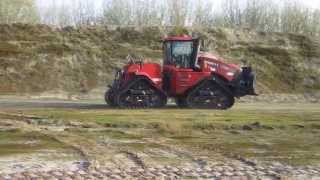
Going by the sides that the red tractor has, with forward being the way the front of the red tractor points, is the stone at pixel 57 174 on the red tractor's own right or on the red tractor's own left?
on the red tractor's own right

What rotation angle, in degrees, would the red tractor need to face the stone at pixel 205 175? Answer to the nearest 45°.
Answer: approximately 90° to its right

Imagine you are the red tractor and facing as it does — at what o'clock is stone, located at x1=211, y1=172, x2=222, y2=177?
The stone is roughly at 3 o'clock from the red tractor.

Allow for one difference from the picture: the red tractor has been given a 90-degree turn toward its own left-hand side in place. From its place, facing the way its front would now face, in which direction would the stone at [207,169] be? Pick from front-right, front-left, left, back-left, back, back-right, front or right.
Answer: back

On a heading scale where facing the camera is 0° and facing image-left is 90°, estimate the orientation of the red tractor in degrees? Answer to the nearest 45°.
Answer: approximately 270°
